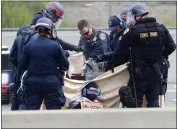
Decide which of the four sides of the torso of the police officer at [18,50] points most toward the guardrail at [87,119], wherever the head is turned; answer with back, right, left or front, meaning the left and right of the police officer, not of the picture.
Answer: right

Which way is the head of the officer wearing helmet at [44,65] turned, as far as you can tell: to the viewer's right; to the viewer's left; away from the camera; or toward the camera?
away from the camera

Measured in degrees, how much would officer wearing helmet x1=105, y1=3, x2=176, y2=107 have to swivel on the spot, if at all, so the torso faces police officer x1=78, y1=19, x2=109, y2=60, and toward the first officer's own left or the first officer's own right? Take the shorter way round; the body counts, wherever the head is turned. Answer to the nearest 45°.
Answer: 0° — they already face them

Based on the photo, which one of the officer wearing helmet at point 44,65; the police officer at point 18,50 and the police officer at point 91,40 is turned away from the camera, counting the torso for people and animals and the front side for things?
the officer wearing helmet

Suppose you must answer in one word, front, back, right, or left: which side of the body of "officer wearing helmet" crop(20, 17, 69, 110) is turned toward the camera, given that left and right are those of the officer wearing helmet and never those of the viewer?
back

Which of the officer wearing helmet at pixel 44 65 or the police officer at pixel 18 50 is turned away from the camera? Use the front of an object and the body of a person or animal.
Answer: the officer wearing helmet
